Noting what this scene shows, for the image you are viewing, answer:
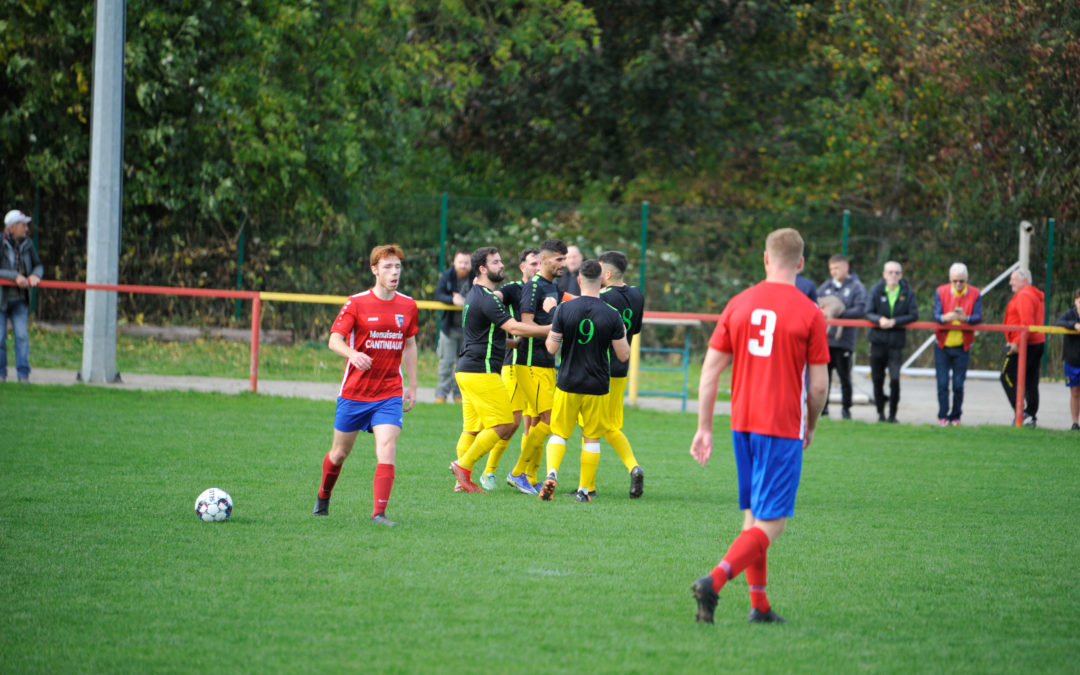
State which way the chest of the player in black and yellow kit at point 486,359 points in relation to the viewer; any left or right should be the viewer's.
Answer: facing to the right of the viewer

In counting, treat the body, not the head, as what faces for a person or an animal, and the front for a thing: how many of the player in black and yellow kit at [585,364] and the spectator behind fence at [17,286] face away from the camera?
1

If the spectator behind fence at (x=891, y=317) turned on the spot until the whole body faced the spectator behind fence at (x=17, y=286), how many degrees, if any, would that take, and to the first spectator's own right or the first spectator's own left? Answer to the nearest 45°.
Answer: approximately 90° to the first spectator's own right

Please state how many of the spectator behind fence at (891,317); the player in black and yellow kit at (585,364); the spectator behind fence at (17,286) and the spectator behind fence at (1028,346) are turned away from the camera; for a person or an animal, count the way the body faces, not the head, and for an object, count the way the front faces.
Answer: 1

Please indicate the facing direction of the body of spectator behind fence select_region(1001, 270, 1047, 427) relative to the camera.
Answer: to the viewer's left

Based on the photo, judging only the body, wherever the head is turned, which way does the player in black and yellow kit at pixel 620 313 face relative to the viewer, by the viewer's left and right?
facing away from the viewer and to the left of the viewer

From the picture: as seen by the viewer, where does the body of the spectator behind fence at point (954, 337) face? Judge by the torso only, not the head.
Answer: toward the camera

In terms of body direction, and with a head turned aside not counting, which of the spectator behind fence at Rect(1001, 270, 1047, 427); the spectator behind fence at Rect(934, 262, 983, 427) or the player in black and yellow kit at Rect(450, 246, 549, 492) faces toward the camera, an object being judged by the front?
the spectator behind fence at Rect(934, 262, 983, 427)

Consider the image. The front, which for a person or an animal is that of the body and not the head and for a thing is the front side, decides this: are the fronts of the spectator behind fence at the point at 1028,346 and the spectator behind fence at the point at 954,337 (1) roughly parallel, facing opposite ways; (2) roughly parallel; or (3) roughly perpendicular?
roughly perpendicular

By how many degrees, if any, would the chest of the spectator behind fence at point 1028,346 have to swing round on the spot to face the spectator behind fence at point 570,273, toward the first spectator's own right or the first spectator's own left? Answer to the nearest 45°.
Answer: approximately 45° to the first spectator's own left

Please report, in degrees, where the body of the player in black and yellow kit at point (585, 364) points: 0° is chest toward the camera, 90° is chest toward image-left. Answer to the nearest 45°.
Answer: approximately 180°

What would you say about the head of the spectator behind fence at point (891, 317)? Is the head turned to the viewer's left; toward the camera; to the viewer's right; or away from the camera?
toward the camera

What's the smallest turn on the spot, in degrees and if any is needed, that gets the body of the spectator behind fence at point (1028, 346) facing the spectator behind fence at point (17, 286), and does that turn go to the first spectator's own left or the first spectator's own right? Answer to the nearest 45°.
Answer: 0° — they already face them
